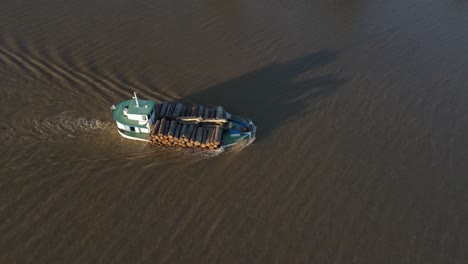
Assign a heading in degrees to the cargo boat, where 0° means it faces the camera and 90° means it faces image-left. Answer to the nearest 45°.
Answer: approximately 270°
